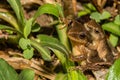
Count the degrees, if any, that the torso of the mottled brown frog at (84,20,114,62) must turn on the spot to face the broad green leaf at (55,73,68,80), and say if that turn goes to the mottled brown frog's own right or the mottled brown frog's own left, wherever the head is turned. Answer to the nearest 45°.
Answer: approximately 45° to the mottled brown frog's own left

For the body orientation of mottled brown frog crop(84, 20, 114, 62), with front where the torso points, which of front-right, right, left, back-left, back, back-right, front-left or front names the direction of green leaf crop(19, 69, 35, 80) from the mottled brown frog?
front-left

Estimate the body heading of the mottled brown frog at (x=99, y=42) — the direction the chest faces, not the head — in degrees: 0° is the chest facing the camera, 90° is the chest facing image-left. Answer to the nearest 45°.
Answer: approximately 90°

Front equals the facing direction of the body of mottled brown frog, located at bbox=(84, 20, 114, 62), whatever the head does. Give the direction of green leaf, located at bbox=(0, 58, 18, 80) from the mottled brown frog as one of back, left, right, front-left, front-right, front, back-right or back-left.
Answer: front-left

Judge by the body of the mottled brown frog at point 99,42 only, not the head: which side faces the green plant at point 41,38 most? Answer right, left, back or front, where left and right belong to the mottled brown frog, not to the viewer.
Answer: front
